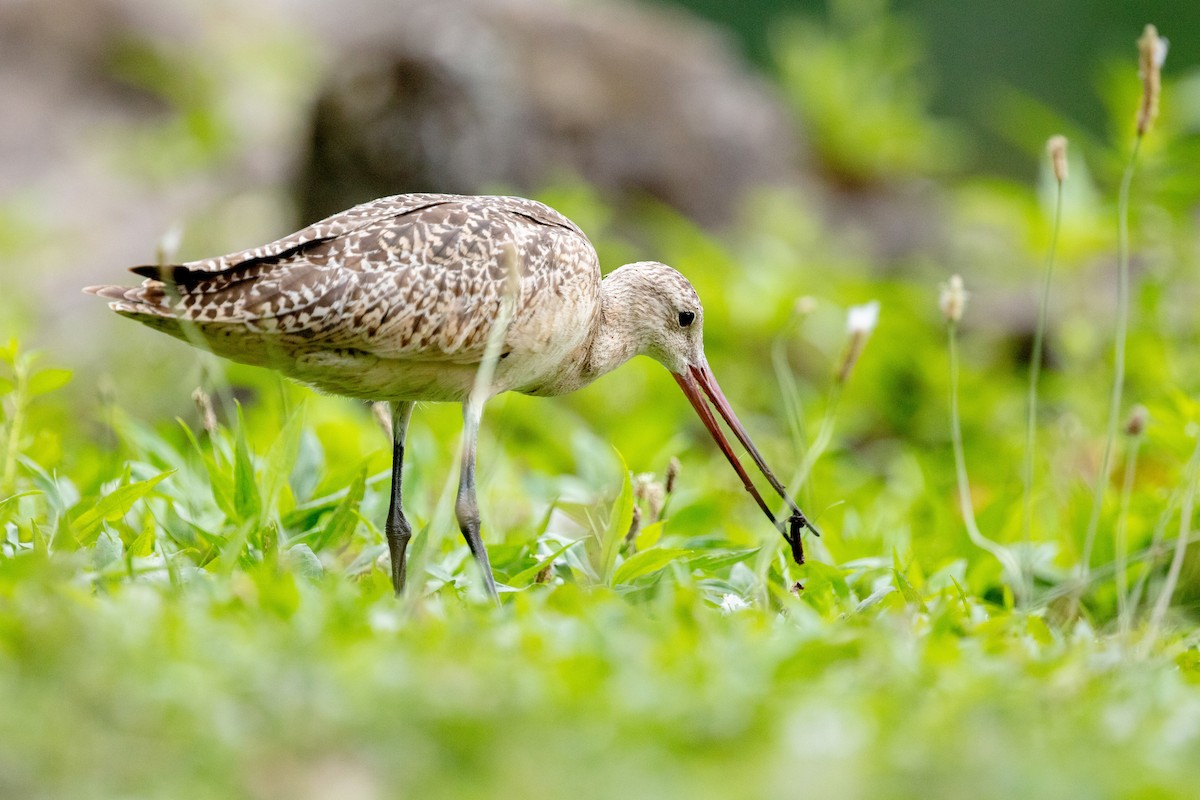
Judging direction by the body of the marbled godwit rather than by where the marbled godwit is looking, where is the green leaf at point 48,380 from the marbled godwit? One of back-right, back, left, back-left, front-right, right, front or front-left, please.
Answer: back

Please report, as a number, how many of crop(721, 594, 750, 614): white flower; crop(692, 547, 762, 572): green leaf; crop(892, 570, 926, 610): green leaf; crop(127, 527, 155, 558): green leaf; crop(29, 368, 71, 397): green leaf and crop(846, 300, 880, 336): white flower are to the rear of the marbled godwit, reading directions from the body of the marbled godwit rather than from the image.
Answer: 2

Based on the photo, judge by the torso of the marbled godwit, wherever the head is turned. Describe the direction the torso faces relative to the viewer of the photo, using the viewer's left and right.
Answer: facing to the right of the viewer

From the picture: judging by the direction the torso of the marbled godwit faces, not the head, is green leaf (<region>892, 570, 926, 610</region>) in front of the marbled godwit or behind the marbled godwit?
in front

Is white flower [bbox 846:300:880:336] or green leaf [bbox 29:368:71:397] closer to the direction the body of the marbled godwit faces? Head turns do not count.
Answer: the white flower

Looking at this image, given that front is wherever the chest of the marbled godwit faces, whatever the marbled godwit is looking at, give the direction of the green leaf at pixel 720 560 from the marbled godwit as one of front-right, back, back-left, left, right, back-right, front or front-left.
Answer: front

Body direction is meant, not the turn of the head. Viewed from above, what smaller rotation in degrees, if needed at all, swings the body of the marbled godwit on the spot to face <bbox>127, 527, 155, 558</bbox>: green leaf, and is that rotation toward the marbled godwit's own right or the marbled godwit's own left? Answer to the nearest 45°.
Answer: approximately 180°

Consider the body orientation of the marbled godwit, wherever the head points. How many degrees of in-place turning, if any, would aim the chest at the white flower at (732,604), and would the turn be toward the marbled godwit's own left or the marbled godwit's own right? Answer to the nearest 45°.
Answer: approximately 45° to the marbled godwit's own right
